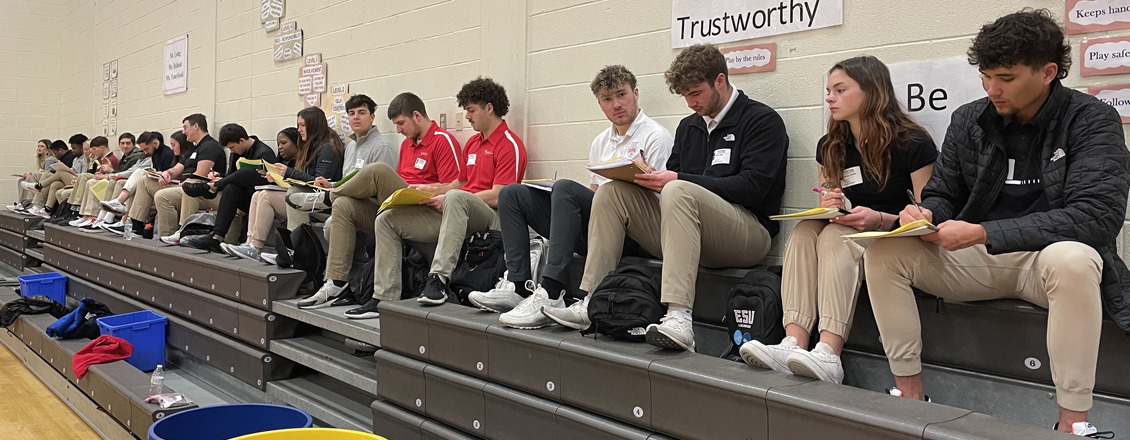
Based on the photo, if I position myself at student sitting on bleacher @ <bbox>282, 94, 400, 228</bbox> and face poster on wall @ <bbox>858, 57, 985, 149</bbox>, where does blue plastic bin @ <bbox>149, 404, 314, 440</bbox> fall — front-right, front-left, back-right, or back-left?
front-right

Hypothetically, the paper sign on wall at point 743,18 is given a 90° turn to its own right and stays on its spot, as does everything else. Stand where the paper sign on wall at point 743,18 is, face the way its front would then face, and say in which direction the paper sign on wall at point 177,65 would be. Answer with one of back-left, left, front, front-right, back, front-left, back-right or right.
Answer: front

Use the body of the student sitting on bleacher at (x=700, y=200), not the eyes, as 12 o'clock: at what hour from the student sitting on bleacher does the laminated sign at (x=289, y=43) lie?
The laminated sign is roughly at 3 o'clock from the student sitting on bleacher.

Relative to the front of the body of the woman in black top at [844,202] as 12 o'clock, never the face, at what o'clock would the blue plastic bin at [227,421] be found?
The blue plastic bin is roughly at 1 o'clock from the woman in black top.

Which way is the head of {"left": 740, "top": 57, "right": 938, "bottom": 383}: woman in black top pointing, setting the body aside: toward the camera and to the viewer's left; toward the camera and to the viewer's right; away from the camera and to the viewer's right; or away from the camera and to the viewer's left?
toward the camera and to the viewer's left

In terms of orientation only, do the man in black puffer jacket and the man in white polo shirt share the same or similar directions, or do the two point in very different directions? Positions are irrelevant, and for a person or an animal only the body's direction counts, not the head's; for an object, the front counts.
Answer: same or similar directions

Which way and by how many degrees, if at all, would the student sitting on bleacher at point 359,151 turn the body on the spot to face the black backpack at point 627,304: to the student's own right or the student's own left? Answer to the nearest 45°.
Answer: approximately 45° to the student's own left

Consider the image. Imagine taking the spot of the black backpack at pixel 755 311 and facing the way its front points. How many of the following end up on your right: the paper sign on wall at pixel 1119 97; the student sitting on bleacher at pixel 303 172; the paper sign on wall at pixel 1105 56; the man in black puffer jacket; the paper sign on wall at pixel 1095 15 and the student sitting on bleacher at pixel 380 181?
2

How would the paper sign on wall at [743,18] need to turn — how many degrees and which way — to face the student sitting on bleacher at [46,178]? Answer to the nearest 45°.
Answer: approximately 90° to its right

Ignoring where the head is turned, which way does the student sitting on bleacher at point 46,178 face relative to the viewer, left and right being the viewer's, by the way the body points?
facing to the left of the viewer

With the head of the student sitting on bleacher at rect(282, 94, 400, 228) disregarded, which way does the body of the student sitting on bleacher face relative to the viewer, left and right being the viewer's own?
facing the viewer and to the left of the viewer

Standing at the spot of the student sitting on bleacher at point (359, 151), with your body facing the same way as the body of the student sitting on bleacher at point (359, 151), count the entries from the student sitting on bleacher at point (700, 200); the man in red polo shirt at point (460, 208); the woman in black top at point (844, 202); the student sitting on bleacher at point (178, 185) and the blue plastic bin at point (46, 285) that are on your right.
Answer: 2

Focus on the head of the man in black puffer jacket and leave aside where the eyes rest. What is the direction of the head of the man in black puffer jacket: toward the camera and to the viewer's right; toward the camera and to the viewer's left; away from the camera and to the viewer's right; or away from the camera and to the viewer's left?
toward the camera and to the viewer's left
